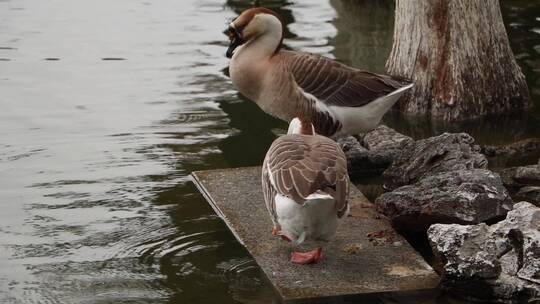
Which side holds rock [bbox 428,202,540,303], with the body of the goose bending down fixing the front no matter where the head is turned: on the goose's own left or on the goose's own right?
on the goose's own right

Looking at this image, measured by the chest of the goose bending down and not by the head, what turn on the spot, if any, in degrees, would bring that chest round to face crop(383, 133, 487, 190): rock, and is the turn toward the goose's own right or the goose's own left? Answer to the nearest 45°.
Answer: approximately 45° to the goose's own right

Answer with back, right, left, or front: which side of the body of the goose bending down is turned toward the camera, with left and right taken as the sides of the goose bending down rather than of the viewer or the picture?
back

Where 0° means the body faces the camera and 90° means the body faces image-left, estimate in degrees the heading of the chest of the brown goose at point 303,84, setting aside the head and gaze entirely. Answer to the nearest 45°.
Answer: approximately 90°

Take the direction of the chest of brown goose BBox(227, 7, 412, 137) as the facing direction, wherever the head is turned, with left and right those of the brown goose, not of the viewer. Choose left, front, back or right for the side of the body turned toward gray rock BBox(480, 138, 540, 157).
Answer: back

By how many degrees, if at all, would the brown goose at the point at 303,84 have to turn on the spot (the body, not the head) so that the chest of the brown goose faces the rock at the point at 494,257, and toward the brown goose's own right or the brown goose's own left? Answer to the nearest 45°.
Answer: approximately 135° to the brown goose's own left
